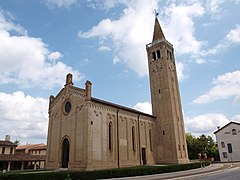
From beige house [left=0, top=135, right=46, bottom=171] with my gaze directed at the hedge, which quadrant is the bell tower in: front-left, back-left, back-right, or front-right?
front-left

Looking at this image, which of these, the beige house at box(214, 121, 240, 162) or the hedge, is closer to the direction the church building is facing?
the hedge

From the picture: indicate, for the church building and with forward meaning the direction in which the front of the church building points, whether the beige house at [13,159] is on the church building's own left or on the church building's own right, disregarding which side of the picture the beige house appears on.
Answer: on the church building's own right

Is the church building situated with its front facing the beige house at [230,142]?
no

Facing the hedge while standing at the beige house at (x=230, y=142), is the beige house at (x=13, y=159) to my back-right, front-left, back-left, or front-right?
front-right

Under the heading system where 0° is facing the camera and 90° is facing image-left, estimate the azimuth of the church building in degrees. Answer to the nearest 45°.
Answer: approximately 45°

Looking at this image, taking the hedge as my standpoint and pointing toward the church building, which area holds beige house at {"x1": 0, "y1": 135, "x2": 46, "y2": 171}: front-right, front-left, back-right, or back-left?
front-left
